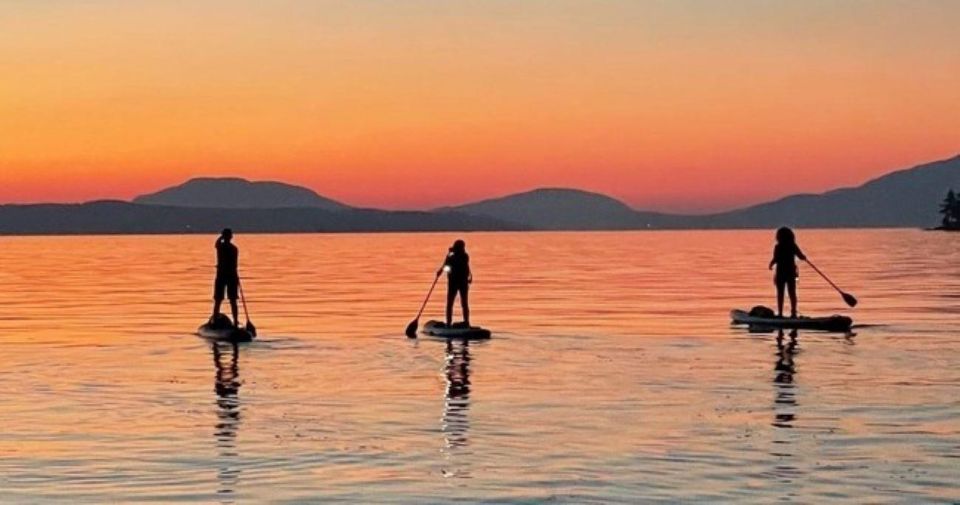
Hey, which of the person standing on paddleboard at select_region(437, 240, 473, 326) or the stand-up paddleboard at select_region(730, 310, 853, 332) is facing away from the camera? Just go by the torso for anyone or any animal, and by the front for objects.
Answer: the person standing on paddleboard

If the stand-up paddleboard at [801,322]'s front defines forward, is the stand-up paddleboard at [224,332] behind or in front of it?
in front

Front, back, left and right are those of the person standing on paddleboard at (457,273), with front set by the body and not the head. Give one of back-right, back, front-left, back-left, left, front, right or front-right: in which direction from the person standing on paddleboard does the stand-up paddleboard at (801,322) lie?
right

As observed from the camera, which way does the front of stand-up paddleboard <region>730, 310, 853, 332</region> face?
facing to the left of the viewer

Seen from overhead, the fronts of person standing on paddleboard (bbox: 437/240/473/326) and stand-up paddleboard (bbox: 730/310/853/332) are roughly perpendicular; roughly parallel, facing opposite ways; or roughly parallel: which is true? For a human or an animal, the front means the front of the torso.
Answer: roughly perpendicular

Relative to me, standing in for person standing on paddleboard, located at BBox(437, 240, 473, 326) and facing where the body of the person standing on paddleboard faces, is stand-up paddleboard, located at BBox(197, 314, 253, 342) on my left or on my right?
on my left

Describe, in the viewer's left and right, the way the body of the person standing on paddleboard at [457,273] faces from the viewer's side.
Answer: facing away from the viewer

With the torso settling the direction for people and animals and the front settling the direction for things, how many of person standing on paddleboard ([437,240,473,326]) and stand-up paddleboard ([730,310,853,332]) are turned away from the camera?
1
